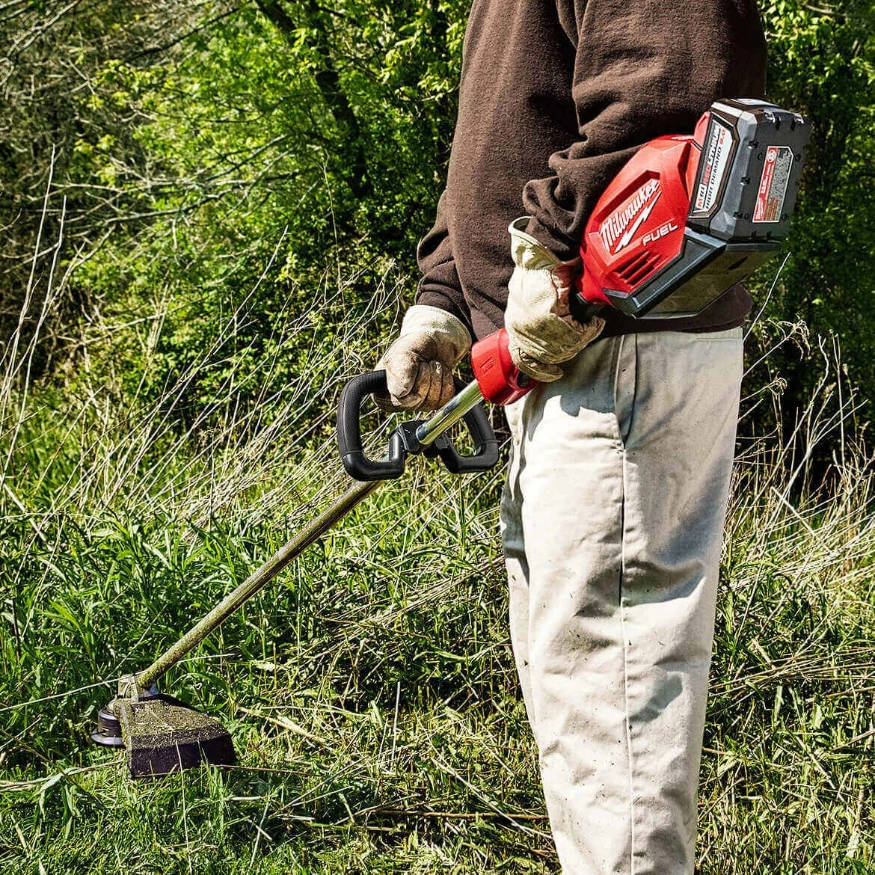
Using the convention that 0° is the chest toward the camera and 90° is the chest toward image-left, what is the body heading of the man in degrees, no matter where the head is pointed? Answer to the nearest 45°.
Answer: approximately 90°
